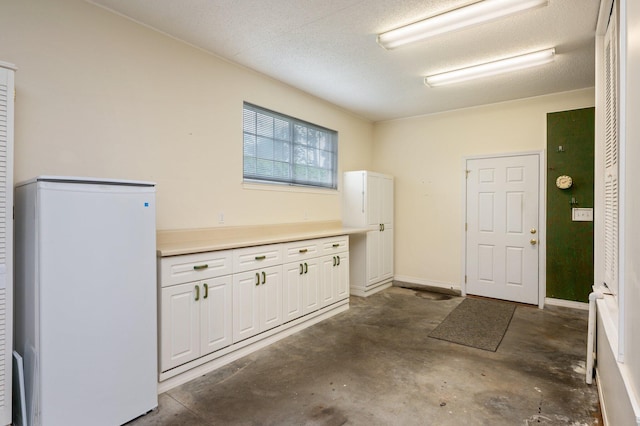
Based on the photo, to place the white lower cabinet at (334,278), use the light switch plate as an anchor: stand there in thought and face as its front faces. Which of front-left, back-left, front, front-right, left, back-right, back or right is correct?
front-right

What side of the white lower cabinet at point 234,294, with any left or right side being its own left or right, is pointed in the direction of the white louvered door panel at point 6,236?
right

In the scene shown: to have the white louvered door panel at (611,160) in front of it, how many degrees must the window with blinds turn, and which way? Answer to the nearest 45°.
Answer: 0° — it already faces it

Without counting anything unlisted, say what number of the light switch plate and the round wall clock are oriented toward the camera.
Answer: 2

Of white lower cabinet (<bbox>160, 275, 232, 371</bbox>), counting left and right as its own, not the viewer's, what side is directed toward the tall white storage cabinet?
left

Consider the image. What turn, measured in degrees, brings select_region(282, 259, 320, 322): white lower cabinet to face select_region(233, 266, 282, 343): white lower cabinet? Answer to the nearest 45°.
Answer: approximately 90° to its right

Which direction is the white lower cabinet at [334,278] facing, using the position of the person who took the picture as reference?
facing the viewer and to the right of the viewer

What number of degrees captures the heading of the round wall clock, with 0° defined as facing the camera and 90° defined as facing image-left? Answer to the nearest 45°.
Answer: approximately 0°

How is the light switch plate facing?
toward the camera

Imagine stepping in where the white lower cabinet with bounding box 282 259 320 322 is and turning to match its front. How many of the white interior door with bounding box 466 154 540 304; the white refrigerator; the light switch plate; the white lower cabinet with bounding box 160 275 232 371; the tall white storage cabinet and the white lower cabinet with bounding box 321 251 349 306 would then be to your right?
2

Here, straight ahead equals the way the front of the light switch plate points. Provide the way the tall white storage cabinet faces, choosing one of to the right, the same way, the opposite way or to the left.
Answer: to the left

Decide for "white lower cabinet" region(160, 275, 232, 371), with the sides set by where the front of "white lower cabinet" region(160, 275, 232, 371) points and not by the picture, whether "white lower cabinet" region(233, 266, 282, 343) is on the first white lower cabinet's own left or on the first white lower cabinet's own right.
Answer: on the first white lower cabinet's own left

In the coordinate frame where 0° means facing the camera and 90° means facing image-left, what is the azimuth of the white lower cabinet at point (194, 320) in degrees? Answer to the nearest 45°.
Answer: approximately 315°

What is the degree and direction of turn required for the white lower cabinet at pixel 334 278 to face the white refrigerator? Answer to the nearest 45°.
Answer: approximately 90° to its right

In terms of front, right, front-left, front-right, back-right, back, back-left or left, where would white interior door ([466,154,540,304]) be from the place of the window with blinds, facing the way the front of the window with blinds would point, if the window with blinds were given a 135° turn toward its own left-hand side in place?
right
